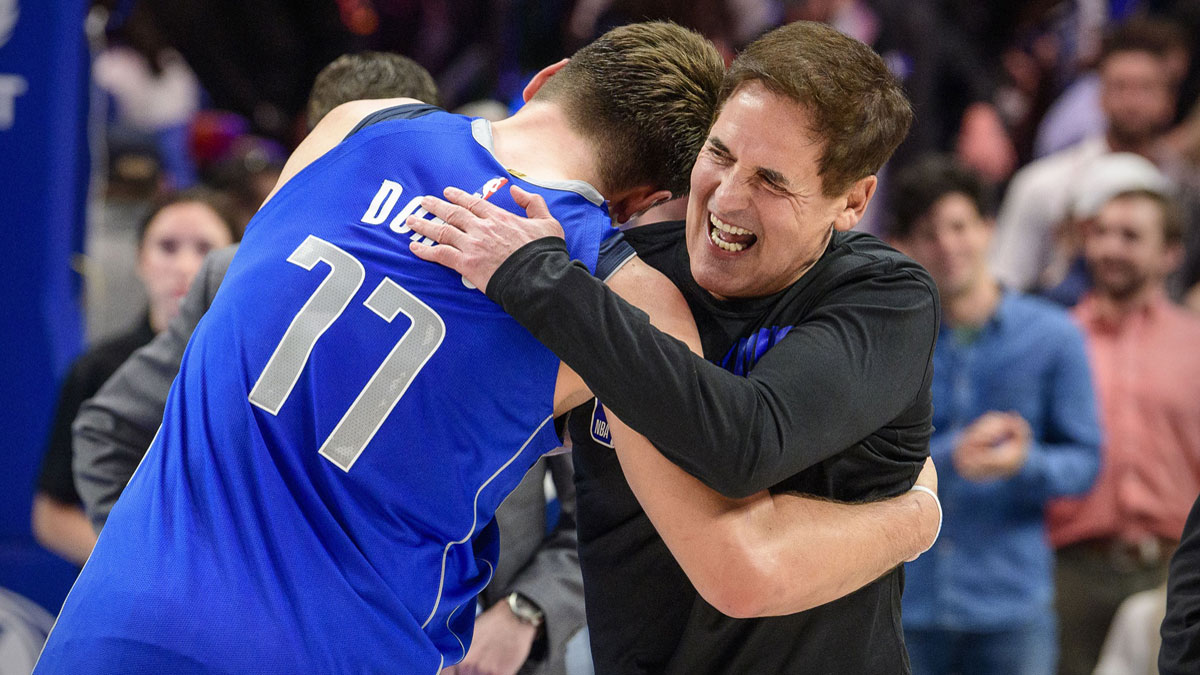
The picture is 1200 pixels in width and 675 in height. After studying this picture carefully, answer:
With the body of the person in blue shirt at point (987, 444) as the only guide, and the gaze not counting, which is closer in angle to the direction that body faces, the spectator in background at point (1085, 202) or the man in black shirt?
the man in black shirt

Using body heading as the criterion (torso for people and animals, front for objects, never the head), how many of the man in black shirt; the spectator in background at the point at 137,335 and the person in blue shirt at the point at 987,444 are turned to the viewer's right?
0

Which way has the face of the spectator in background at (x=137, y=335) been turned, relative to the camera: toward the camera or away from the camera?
toward the camera

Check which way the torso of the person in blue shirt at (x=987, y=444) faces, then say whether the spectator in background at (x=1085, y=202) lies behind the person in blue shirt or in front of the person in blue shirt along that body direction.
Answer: behind

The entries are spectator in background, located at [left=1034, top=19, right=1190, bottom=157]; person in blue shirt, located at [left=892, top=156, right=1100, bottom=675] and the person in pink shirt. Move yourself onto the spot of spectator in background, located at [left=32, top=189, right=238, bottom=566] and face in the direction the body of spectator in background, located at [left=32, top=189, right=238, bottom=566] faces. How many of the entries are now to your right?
0

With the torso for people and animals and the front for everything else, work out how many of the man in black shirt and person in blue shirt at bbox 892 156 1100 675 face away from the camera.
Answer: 0

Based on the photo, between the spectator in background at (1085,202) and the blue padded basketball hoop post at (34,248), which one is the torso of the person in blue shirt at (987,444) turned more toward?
the blue padded basketball hoop post

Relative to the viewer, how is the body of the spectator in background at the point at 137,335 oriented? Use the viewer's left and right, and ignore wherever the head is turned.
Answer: facing the viewer

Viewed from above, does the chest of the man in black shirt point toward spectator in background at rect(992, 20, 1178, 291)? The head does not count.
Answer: no

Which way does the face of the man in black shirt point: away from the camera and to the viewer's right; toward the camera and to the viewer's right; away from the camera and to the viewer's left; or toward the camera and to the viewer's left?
toward the camera and to the viewer's left

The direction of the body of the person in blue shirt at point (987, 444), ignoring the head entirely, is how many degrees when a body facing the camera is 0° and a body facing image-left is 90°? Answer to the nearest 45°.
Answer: approximately 45°

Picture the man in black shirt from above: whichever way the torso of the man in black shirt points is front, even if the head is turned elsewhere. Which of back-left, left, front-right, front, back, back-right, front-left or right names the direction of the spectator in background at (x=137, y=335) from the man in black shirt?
right

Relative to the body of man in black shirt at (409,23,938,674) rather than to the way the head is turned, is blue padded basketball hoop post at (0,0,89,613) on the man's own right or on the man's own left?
on the man's own right

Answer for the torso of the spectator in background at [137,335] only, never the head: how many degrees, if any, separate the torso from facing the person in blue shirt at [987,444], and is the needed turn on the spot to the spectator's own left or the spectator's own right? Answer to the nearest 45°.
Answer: approximately 45° to the spectator's own left

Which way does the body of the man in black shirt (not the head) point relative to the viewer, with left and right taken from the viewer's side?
facing the viewer and to the left of the viewer

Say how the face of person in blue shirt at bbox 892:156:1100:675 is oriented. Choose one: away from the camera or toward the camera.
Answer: toward the camera

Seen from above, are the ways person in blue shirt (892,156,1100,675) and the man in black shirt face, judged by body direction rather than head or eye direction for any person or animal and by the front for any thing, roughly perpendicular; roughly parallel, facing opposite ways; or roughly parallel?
roughly parallel

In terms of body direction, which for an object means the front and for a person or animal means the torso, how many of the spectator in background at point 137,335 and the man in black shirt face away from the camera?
0
